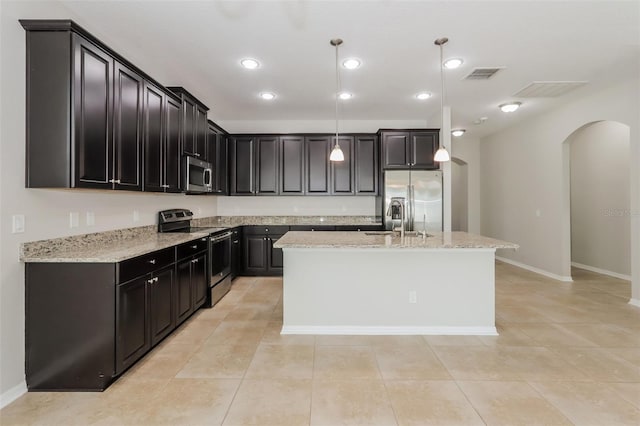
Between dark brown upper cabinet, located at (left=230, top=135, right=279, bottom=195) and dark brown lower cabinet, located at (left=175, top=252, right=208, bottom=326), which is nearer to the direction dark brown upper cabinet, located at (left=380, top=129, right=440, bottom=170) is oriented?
the dark brown lower cabinet

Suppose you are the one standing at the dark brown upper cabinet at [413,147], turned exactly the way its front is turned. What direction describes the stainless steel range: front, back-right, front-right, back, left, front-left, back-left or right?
front-right

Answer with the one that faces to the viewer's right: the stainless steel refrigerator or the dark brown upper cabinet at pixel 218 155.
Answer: the dark brown upper cabinet

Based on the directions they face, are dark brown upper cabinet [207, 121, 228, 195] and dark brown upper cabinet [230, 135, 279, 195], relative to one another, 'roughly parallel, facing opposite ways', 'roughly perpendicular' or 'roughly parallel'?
roughly perpendicular

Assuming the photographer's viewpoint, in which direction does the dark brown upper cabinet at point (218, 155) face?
facing to the right of the viewer

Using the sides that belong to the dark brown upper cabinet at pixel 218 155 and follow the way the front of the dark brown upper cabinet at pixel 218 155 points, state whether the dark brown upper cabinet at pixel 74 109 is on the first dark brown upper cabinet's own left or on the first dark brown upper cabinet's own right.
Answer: on the first dark brown upper cabinet's own right

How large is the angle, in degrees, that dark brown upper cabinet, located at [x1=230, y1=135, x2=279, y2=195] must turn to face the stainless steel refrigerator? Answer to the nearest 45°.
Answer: approximately 45° to its left

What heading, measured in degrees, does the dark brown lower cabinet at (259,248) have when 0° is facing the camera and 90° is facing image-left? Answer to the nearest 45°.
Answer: approximately 0°

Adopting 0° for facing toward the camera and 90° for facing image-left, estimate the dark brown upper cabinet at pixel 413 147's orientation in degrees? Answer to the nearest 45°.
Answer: approximately 0°

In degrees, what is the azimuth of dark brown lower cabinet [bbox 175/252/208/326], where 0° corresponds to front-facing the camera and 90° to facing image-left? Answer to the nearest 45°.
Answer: approximately 315°
